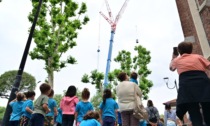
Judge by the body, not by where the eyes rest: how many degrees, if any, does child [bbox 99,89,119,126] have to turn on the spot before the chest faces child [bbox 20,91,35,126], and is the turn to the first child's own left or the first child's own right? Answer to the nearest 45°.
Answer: approximately 90° to the first child's own left

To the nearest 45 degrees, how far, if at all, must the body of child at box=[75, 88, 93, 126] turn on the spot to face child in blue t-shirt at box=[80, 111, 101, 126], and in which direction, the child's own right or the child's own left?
approximately 180°

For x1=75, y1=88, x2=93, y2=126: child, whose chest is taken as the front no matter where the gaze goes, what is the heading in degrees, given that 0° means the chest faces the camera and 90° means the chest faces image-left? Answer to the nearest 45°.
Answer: approximately 180°

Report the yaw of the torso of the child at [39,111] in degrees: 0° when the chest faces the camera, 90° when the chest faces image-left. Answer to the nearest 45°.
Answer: approximately 225°

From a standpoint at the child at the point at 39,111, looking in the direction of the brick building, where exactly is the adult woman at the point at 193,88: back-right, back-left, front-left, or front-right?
front-right

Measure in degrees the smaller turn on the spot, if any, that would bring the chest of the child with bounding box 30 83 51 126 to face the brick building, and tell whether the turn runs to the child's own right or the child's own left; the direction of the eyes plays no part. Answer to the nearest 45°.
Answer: approximately 45° to the child's own right

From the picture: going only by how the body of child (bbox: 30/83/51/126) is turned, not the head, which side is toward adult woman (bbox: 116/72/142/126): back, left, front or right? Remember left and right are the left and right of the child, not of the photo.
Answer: right

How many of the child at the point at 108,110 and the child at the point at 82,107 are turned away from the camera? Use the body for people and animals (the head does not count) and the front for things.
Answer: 2

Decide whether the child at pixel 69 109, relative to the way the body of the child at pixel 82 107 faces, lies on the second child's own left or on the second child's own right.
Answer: on the second child's own left

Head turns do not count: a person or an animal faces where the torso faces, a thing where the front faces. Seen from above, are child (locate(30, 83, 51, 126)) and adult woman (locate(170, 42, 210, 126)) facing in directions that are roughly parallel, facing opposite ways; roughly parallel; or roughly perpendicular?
roughly parallel

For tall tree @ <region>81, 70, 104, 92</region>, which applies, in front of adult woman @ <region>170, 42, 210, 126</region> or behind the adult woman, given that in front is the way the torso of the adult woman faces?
in front

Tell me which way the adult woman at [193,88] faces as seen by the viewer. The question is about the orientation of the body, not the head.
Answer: away from the camera

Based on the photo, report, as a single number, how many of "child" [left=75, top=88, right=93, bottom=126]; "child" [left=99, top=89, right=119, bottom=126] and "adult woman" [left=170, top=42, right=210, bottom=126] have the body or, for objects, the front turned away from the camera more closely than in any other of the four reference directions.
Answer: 3
